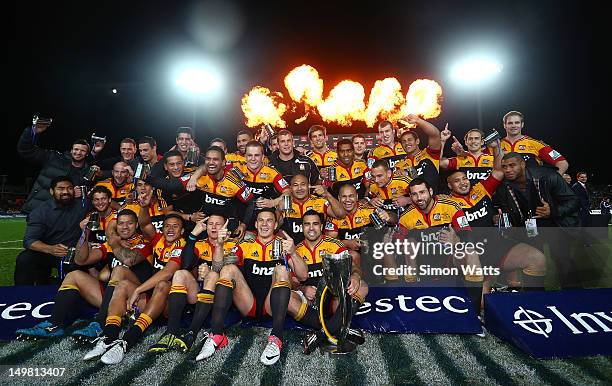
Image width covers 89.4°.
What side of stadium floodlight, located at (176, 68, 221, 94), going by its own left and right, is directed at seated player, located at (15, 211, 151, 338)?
front

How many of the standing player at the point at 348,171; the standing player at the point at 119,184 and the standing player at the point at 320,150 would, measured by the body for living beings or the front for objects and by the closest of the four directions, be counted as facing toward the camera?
3

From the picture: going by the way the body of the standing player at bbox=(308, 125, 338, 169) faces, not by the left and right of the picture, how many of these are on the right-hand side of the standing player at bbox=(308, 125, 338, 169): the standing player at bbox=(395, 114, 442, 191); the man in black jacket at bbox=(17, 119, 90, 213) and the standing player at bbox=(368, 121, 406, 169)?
1

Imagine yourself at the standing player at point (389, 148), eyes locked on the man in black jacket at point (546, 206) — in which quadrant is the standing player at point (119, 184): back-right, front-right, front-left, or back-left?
back-right

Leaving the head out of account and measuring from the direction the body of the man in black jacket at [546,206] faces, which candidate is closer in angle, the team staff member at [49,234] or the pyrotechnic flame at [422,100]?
the team staff member

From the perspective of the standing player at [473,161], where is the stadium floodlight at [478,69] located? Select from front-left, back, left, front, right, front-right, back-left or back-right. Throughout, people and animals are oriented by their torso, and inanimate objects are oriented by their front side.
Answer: back

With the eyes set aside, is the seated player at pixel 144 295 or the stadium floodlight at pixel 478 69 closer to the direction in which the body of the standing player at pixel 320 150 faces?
the seated player

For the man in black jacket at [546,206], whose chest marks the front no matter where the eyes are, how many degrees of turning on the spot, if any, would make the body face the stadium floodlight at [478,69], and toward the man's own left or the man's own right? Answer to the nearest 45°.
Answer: approximately 135° to the man's own right

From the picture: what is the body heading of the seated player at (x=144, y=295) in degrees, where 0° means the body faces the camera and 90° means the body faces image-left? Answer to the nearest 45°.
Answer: approximately 45°
